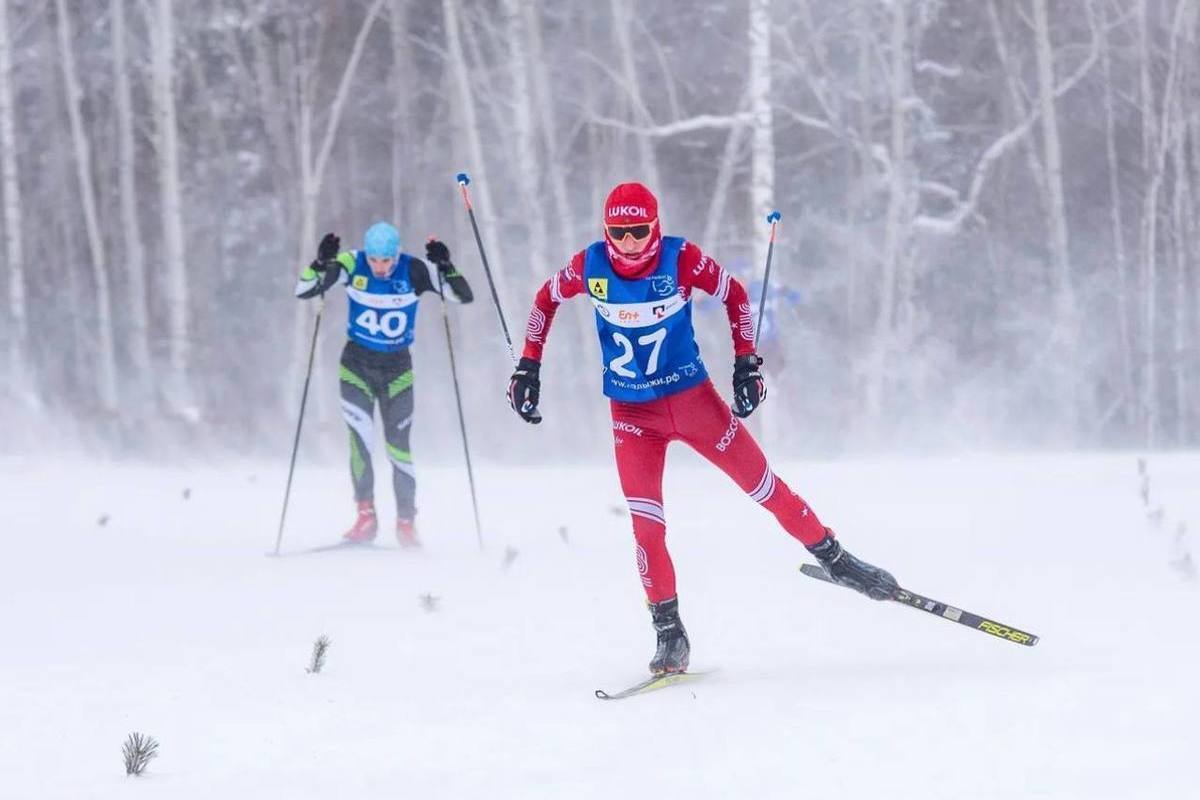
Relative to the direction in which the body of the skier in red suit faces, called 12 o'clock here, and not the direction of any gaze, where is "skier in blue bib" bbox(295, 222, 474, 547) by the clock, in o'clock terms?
The skier in blue bib is roughly at 5 o'clock from the skier in red suit.

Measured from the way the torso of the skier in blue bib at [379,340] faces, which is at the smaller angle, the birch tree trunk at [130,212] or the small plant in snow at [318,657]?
the small plant in snow

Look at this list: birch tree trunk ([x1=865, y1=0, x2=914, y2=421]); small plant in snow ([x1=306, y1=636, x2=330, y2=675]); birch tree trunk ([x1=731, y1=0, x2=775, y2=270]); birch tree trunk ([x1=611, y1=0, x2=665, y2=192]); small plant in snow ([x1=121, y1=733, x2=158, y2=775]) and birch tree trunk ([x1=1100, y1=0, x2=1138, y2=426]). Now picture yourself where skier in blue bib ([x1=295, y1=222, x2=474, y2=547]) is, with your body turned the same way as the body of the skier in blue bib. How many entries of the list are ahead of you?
2

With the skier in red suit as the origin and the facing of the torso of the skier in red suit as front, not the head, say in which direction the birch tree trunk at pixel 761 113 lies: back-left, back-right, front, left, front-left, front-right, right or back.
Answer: back

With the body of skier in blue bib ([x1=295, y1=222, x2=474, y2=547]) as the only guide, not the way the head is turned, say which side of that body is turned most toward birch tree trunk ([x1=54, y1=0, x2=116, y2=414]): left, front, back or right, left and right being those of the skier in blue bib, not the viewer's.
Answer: back

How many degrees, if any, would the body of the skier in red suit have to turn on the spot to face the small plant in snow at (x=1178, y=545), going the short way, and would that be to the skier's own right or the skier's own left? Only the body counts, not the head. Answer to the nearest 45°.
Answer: approximately 135° to the skier's own left

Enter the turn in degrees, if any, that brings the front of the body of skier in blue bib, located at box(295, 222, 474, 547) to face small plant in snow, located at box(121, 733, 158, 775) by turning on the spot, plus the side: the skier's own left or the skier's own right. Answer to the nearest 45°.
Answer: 0° — they already face it

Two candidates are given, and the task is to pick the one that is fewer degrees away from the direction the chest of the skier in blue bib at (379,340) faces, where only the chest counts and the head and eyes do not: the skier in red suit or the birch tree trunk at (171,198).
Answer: the skier in red suit

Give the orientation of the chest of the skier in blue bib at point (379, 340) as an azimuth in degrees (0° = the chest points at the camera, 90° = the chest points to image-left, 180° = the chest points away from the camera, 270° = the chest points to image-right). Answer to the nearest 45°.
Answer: approximately 0°

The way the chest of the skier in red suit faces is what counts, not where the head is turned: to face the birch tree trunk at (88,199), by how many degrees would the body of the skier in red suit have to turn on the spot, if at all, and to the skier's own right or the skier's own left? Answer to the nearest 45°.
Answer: approximately 135° to the skier's own right

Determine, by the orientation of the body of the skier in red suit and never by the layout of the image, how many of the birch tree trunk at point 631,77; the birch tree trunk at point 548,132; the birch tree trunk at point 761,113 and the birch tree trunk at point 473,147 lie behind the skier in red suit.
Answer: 4

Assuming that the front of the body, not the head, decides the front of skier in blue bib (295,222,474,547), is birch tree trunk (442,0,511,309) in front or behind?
behind

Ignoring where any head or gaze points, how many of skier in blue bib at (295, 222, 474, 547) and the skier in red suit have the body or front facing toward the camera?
2

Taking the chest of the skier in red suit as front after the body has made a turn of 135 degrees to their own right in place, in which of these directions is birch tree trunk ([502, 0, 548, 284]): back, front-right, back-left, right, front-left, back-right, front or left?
front-right

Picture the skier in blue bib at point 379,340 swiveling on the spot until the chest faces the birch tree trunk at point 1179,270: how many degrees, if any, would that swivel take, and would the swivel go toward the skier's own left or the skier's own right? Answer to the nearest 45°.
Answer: approximately 135° to the skier's own left
